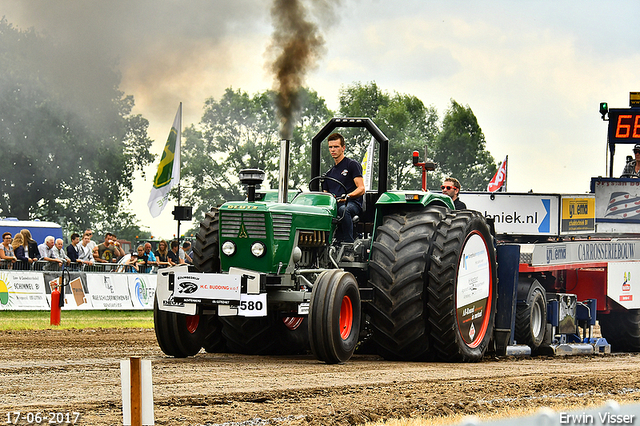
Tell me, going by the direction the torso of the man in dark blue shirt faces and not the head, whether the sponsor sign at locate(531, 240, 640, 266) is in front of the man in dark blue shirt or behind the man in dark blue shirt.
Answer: behind

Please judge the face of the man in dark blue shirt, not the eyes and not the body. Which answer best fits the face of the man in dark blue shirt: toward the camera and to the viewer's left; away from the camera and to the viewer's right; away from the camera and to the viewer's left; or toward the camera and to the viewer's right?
toward the camera and to the viewer's left

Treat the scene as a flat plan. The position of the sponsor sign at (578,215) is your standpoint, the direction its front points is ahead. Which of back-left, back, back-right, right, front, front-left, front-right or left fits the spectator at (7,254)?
right

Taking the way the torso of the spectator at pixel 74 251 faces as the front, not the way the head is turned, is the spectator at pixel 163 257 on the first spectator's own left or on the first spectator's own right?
on the first spectator's own left

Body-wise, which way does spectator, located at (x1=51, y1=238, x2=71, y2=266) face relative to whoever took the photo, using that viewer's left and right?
facing the viewer and to the right of the viewer

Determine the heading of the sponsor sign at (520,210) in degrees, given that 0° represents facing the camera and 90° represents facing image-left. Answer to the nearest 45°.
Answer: approximately 0°

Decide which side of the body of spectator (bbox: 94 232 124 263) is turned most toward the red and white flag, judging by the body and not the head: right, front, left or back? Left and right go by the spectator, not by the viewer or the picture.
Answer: left
